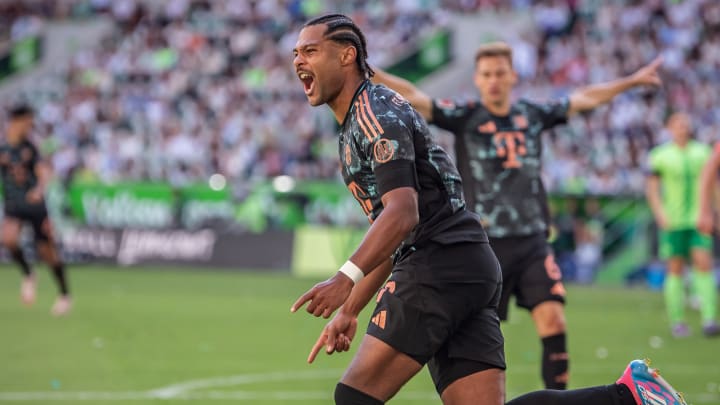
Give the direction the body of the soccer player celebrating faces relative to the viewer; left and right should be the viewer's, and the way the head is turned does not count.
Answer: facing to the left of the viewer

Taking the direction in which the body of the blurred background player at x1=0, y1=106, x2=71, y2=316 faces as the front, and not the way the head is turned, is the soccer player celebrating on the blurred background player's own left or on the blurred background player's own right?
on the blurred background player's own left

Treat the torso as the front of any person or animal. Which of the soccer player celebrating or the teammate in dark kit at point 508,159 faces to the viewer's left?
the soccer player celebrating

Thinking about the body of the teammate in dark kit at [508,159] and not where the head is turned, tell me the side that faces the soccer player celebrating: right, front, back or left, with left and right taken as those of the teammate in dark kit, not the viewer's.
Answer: front

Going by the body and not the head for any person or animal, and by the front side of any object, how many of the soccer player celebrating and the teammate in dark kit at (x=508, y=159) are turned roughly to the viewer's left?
1

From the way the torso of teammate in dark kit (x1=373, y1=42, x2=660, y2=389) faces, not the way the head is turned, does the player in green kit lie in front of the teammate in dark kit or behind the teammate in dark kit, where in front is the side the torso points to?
behind
